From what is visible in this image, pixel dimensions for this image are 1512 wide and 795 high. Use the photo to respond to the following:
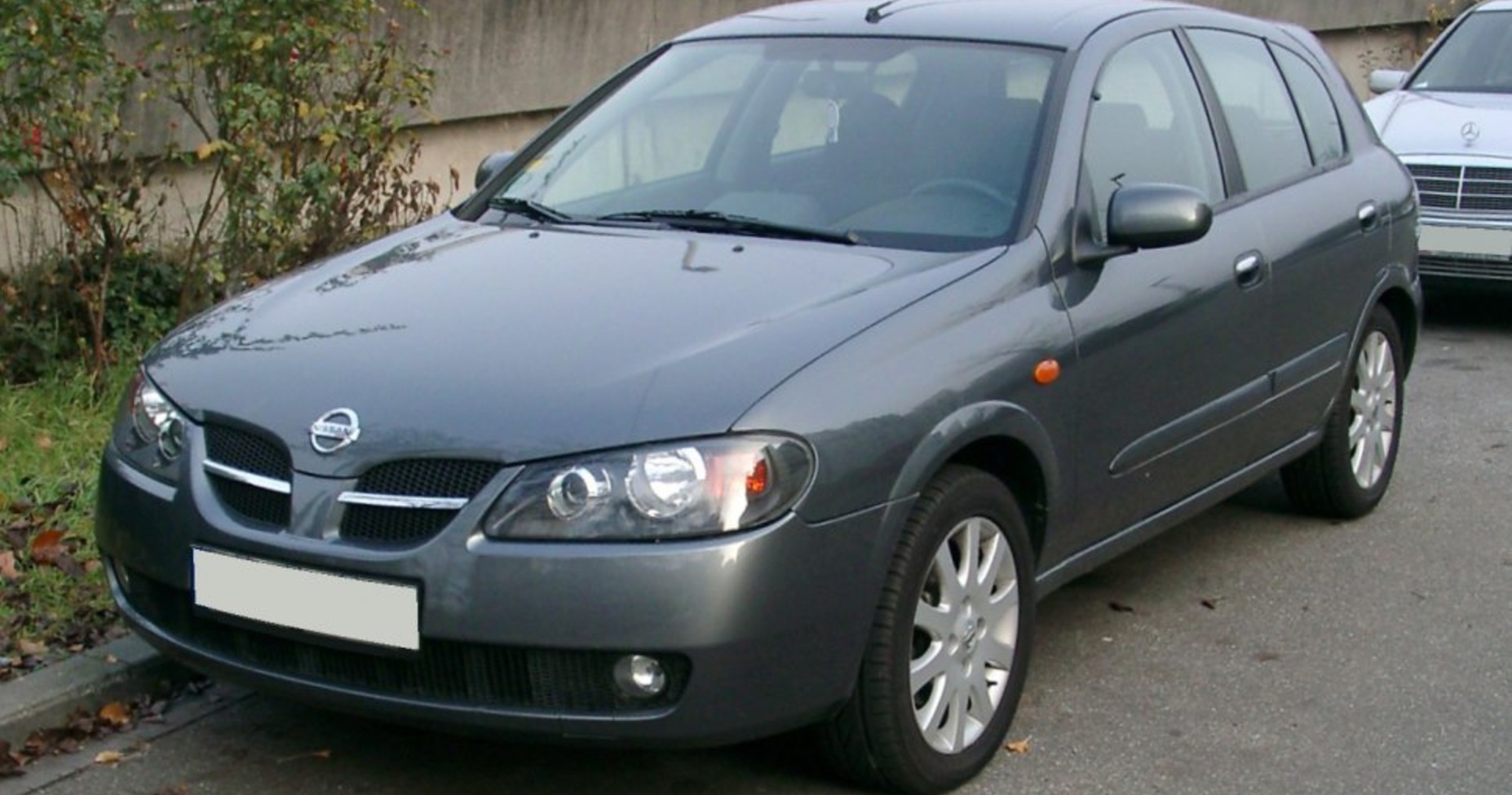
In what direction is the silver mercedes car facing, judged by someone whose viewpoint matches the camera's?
facing the viewer and to the left of the viewer

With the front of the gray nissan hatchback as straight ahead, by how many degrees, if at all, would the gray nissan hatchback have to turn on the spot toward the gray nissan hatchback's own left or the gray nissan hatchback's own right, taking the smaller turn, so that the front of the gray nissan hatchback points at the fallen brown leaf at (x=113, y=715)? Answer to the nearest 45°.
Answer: approximately 45° to the gray nissan hatchback's own right

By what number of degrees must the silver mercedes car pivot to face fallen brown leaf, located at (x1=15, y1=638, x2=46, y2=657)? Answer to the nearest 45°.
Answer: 0° — it already faces it

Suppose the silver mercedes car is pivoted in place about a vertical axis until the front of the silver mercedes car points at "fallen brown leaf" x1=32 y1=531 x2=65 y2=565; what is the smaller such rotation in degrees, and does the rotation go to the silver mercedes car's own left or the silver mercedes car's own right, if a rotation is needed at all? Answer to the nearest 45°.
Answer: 0° — it already faces it

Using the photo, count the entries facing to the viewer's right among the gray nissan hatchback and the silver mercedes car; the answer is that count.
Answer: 0

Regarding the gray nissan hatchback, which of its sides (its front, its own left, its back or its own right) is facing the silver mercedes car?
back

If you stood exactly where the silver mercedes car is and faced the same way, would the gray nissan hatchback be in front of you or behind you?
in front
